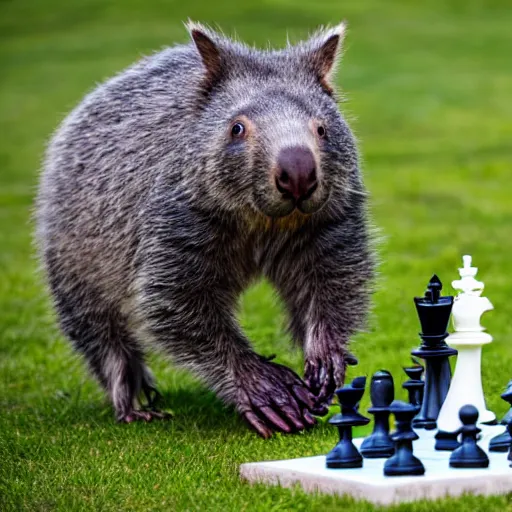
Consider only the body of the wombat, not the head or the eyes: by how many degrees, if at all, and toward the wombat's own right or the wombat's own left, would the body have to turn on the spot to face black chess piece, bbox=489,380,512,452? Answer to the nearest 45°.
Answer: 0° — it already faces it

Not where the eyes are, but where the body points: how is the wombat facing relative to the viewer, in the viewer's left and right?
facing the viewer and to the right of the viewer

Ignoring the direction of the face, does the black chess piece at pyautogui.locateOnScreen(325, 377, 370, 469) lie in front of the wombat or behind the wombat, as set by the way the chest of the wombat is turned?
in front

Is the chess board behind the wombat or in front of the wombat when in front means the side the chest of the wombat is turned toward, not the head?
in front

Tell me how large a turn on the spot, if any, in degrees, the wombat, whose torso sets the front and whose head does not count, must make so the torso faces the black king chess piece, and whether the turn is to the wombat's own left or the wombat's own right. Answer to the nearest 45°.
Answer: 0° — it already faces it

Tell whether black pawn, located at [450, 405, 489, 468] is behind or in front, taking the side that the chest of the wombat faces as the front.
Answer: in front

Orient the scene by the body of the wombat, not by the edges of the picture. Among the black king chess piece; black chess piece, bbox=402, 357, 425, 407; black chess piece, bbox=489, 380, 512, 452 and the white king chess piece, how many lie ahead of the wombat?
4

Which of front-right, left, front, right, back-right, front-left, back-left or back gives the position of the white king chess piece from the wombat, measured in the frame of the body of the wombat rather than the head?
front

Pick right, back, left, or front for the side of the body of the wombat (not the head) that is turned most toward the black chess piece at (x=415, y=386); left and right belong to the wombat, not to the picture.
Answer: front
